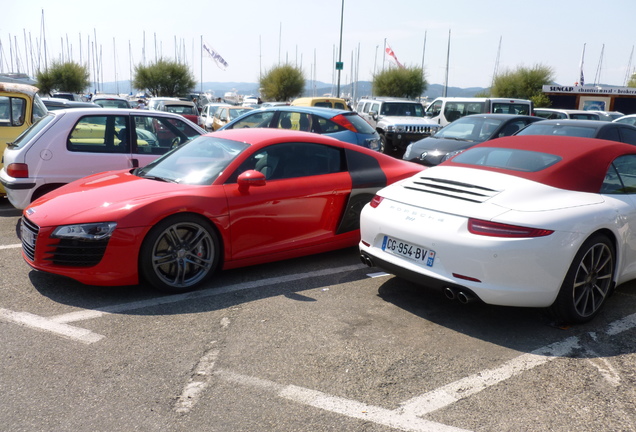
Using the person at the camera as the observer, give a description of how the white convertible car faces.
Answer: facing away from the viewer and to the right of the viewer

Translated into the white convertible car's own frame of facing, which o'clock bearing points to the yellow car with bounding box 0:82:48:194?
The yellow car is roughly at 8 o'clock from the white convertible car.

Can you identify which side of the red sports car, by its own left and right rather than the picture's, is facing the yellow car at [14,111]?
right

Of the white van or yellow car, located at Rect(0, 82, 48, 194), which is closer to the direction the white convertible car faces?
the white van

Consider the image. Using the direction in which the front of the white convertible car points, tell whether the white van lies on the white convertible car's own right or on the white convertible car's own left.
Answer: on the white convertible car's own left

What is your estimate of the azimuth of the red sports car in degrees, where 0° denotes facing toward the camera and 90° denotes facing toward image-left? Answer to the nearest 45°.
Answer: approximately 45°

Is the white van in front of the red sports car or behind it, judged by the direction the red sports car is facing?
behind

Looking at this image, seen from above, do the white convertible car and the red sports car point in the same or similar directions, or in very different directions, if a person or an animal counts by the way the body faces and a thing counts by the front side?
very different directions

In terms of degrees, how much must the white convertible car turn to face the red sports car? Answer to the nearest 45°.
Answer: approximately 135° to its left

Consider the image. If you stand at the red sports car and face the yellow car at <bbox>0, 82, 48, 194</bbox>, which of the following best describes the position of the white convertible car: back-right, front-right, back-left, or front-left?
back-right
